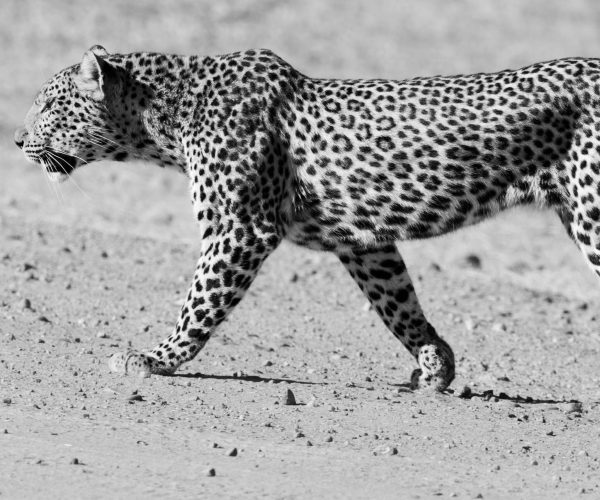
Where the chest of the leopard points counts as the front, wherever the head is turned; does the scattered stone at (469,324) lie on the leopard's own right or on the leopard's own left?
on the leopard's own right

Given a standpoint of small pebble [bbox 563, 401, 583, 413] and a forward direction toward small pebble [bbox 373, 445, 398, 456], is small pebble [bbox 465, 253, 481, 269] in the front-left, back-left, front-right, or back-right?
back-right

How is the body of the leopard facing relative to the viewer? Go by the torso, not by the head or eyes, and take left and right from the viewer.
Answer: facing to the left of the viewer

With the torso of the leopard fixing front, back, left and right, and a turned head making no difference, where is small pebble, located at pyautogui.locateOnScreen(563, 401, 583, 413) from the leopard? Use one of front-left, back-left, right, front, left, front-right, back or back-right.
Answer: back

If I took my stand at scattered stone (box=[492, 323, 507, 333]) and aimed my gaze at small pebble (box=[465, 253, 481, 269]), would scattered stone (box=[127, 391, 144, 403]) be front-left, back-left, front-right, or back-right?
back-left

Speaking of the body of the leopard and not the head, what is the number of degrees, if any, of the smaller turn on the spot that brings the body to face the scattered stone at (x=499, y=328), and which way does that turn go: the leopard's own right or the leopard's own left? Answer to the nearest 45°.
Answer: approximately 135° to the leopard's own right
